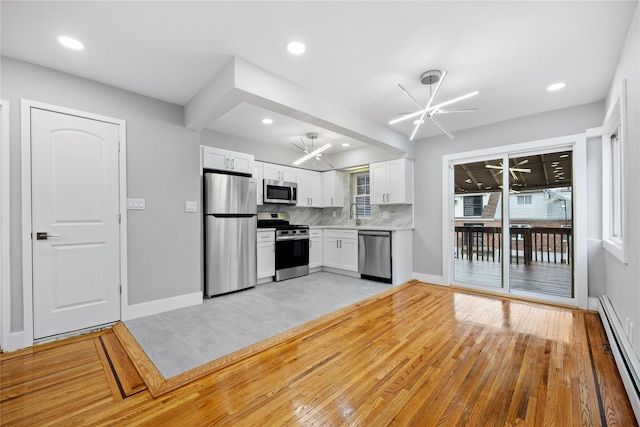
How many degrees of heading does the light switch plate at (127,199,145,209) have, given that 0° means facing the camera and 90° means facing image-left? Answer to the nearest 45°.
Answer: approximately 0°

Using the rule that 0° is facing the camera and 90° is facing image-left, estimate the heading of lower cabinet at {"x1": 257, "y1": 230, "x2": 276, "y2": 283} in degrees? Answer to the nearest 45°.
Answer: approximately 315°

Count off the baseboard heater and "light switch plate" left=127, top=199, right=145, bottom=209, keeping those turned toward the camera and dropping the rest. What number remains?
1

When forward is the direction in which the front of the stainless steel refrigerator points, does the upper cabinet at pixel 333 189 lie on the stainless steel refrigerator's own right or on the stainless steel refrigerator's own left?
on the stainless steel refrigerator's own left

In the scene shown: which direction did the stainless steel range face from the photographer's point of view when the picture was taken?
facing the viewer and to the right of the viewer

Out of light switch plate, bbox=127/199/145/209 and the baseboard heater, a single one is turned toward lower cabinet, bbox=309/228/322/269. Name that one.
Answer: the baseboard heater

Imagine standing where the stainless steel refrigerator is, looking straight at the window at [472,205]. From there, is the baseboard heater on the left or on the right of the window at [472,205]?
right

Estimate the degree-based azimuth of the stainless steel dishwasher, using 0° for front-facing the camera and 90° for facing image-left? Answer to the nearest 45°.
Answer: approximately 45°
